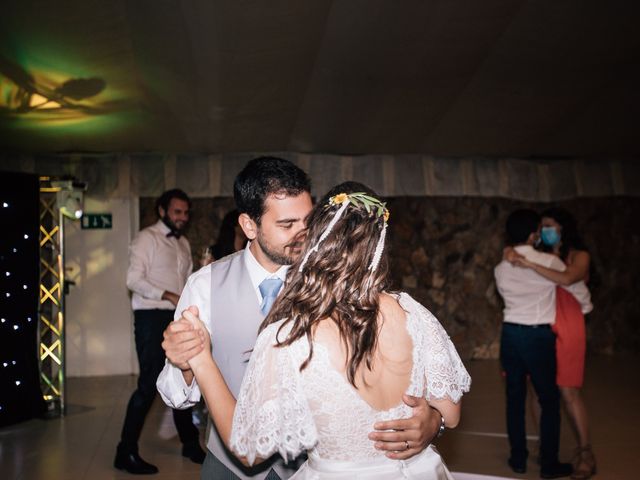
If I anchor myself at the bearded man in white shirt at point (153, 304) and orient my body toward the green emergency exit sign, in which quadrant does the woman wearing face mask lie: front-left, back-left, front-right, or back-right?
back-right

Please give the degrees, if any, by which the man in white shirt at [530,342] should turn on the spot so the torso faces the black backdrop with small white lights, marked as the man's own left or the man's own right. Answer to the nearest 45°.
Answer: approximately 135° to the man's own left

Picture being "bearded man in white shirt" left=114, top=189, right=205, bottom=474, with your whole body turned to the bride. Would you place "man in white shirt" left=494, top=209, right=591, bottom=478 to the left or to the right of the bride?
left

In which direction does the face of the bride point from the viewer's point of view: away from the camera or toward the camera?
away from the camera

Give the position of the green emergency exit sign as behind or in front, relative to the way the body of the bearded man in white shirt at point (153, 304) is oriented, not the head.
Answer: behind

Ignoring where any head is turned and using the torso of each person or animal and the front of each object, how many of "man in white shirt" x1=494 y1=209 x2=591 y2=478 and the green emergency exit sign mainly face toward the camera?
1

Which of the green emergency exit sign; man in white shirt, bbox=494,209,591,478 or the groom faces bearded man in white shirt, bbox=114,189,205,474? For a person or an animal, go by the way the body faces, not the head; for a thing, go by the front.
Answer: the green emergency exit sign

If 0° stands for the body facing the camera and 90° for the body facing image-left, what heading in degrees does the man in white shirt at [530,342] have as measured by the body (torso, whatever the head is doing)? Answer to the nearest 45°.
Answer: approximately 225°
